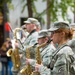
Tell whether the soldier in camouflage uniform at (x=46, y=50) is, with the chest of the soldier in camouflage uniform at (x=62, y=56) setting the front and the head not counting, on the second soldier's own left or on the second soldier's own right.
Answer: on the second soldier's own right

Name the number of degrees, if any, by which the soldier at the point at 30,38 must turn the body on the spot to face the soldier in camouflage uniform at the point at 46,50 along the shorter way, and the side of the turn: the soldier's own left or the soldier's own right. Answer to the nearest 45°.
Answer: approximately 90° to the soldier's own left

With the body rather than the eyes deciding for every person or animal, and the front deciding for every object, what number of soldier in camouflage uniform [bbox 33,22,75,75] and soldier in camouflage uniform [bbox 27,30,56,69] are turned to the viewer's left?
2

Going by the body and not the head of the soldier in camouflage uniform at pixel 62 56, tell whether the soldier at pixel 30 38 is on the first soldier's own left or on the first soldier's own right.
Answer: on the first soldier's own right

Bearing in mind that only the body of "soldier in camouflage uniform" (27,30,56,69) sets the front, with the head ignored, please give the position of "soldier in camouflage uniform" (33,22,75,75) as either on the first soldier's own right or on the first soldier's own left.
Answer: on the first soldier's own left

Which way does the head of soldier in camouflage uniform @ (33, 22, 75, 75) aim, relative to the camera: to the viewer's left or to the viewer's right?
to the viewer's left

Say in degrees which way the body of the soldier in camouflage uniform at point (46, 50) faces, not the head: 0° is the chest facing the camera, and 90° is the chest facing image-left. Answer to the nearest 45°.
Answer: approximately 90°

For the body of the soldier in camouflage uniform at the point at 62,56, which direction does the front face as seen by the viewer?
to the viewer's left

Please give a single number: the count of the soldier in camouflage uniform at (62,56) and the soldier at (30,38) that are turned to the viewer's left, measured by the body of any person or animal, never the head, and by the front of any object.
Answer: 2

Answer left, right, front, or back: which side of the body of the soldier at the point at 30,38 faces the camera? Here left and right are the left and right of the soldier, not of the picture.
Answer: left

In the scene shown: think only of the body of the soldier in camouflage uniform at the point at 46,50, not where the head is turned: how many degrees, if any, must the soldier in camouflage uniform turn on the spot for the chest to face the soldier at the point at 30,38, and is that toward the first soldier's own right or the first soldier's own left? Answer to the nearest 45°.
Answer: approximately 90° to the first soldier's own right
